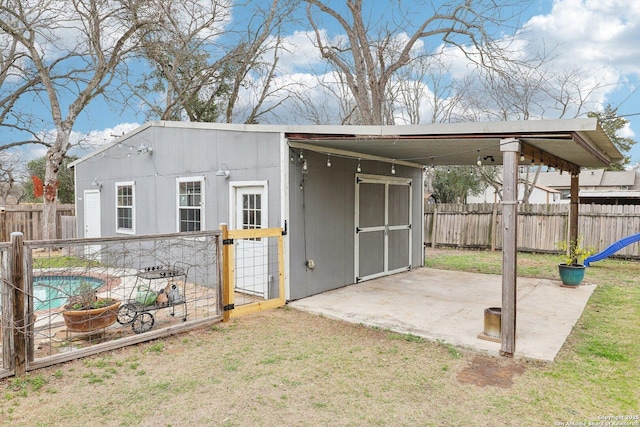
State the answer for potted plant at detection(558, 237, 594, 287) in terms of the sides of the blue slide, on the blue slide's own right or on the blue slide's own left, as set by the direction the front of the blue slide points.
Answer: on the blue slide's own left

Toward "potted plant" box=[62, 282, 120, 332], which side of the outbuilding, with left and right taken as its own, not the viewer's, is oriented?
front

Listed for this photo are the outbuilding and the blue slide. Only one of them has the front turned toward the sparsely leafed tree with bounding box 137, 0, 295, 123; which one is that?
the blue slide

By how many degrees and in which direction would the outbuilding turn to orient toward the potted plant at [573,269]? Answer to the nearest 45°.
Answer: approximately 135° to its left

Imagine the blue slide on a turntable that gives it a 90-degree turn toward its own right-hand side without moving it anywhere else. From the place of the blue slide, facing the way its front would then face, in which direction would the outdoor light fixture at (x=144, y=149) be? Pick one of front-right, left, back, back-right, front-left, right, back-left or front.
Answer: back-left

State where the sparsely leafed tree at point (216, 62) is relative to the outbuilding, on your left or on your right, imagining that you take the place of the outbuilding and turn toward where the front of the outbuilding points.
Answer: on your right

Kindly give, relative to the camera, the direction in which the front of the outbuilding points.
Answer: facing the viewer and to the left of the viewer

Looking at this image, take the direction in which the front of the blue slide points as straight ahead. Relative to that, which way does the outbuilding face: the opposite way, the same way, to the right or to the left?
to the left

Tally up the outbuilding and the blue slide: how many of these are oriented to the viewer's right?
0

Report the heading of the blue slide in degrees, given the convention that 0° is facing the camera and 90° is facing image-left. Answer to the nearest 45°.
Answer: approximately 90°

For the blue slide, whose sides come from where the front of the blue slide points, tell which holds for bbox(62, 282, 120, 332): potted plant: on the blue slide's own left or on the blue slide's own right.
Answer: on the blue slide's own left
